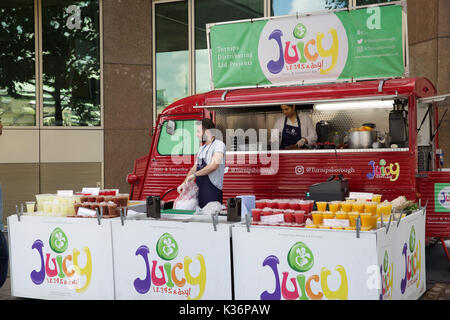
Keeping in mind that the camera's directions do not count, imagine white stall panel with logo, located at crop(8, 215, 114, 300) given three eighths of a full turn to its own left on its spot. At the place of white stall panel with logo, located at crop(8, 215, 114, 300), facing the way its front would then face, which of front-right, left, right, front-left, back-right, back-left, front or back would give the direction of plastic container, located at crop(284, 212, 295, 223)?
right

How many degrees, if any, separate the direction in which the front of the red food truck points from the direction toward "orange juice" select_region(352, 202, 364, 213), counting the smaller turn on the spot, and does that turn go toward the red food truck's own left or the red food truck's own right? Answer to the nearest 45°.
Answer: approximately 90° to the red food truck's own left

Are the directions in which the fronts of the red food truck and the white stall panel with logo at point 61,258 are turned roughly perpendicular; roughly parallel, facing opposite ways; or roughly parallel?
roughly perpendicular

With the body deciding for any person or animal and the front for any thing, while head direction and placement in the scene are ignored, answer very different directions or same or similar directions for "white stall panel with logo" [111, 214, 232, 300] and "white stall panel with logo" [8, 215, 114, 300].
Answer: same or similar directions

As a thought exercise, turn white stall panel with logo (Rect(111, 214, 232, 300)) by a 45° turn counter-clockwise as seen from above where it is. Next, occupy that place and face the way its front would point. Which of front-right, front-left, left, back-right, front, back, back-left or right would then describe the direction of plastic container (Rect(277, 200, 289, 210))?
front-left

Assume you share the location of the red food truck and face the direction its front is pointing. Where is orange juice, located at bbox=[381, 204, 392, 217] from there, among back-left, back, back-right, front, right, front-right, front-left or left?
left

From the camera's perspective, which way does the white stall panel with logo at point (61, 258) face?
toward the camera

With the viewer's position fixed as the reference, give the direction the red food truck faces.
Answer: facing to the left of the viewer

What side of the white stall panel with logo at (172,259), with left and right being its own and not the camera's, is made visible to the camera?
front

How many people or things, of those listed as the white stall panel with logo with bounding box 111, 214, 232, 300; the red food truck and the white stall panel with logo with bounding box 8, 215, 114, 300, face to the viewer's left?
1

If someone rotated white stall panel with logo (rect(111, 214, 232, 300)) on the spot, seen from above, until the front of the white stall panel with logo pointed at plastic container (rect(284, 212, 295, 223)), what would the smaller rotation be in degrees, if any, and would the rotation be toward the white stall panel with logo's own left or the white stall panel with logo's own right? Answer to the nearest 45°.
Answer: approximately 90° to the white stall panel with logo's own left

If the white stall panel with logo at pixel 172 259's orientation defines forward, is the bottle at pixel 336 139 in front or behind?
behind

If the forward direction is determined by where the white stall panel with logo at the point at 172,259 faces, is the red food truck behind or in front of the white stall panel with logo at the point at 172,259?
behind

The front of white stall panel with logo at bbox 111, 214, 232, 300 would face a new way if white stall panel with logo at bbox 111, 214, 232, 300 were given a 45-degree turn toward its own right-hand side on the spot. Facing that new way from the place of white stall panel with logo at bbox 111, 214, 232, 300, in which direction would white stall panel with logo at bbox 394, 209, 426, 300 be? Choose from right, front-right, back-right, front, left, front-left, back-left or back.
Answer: back-left

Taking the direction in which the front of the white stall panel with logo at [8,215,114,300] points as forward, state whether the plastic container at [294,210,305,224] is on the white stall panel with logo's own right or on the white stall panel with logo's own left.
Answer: on the white stall panel with logo's own left

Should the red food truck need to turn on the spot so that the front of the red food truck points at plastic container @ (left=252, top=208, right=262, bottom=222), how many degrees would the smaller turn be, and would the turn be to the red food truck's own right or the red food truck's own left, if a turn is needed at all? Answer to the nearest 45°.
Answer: approximately 90° to the red food truck's own left
